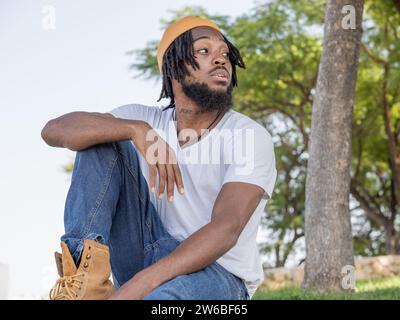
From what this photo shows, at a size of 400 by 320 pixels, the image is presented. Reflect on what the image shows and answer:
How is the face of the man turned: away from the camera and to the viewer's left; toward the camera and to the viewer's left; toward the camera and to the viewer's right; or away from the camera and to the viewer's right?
toward the camera and to the viewer's right

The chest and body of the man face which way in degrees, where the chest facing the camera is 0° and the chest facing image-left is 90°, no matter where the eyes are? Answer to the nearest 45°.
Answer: approximately 45°

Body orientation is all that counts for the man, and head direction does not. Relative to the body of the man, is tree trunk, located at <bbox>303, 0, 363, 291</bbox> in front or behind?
behind
